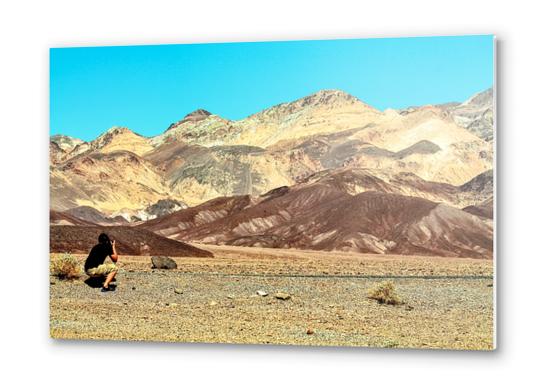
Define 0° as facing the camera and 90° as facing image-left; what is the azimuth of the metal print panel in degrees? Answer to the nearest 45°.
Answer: approximately 0°
